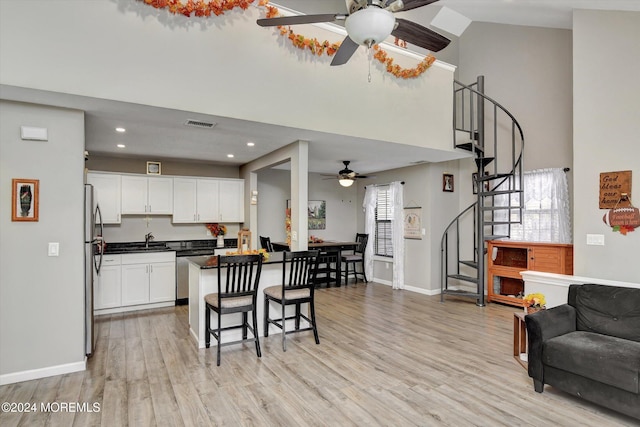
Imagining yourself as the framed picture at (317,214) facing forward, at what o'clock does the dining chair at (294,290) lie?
The dining chair is roughly at 12 o'clock from the framed picture.

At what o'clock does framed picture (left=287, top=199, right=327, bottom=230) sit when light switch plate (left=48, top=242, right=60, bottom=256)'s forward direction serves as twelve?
The framed picture is roughly at 8 o'clock from the light switch plate.

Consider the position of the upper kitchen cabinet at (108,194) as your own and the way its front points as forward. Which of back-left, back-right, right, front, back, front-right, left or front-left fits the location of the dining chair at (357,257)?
left

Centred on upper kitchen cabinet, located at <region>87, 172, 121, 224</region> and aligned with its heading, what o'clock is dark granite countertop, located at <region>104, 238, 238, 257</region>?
The dark granite countertop is roughly at 9 o'clock from the upper kitchen cabinet.

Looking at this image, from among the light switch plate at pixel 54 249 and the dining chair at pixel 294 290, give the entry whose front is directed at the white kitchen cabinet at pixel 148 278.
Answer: the dining chair

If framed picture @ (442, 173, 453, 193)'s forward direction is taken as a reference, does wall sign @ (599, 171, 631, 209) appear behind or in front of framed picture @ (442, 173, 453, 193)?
in front

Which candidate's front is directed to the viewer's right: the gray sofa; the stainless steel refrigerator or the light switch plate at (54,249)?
the stainless steel refrigerator

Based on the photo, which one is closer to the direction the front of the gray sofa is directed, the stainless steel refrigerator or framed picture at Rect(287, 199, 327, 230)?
the stainless steel refrigerator
